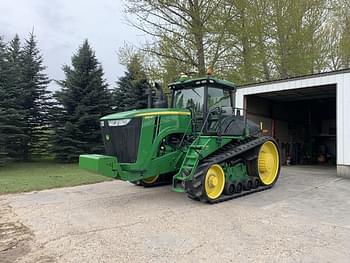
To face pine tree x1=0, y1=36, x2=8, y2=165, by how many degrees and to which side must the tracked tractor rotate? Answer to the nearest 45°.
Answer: approximately 90° to its right

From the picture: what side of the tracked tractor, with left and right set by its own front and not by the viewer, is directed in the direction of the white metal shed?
back

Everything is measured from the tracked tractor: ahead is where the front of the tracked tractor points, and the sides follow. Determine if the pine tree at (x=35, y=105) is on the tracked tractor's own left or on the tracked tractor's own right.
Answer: on the tracked tractor's own right

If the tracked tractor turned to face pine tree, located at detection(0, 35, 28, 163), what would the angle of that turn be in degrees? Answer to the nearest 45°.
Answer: approximately 90° to its right

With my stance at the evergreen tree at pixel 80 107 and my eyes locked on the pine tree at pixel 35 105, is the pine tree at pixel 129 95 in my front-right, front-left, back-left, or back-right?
back-right

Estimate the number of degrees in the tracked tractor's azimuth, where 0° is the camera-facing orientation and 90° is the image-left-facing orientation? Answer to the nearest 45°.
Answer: approximately 45°

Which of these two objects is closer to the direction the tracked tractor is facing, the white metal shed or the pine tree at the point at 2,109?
the pine tree

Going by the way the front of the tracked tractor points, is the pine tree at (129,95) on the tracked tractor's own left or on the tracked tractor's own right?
on the tracked tractor's own right

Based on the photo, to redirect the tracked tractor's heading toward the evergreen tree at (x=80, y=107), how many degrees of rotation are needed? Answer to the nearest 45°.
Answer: approximately 90° to its right
